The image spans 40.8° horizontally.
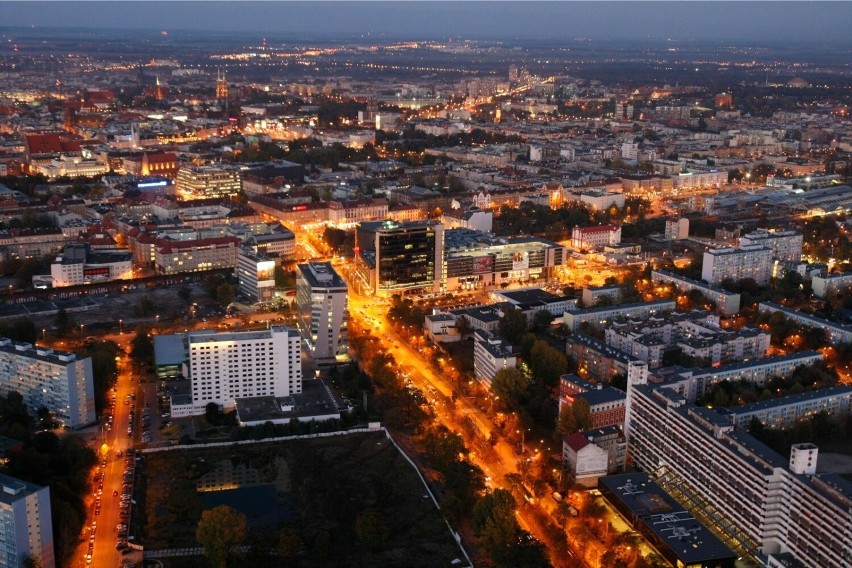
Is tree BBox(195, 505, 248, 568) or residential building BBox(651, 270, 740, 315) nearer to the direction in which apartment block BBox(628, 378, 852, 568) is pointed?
the tree

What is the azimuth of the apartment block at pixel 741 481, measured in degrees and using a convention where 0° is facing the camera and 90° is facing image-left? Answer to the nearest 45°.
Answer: approximately 45°

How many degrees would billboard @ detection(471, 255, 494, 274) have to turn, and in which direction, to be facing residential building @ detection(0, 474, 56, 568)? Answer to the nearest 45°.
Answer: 0° — it already faces it

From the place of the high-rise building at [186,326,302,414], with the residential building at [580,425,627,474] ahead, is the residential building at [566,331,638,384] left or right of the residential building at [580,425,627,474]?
left

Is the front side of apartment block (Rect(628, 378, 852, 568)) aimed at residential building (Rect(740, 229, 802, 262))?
no

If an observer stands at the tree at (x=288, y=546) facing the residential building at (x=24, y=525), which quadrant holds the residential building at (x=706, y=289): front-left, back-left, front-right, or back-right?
back-right

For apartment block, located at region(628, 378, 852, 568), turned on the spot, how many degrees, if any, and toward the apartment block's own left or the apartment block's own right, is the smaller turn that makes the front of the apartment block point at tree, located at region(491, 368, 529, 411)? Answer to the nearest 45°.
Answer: approximately 90° to the apartment block's own right

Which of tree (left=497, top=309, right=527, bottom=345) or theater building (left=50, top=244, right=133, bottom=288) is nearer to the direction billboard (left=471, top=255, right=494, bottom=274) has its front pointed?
the tree

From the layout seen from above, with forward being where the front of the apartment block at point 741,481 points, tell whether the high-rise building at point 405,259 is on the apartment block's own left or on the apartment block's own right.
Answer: on the apartment block's own right

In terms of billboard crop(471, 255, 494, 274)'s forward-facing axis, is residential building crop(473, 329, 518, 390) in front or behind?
in front

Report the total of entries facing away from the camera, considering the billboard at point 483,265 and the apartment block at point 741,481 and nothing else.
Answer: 0

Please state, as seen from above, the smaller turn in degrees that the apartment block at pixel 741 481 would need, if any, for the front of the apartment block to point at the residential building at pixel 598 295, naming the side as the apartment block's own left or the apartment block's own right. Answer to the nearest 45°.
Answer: approximately 135° to the apartment block's own right

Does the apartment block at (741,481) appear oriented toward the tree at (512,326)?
no

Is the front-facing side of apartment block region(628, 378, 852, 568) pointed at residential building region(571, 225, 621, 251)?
no

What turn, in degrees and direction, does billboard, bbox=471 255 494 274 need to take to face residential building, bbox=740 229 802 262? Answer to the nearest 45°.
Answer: approximately 90° to its left

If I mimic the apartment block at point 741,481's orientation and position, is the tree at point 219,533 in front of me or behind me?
in front

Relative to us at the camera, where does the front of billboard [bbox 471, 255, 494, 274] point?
facing the viewer

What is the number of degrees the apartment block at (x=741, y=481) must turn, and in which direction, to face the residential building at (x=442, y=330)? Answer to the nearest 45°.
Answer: approximately 90° to its right
